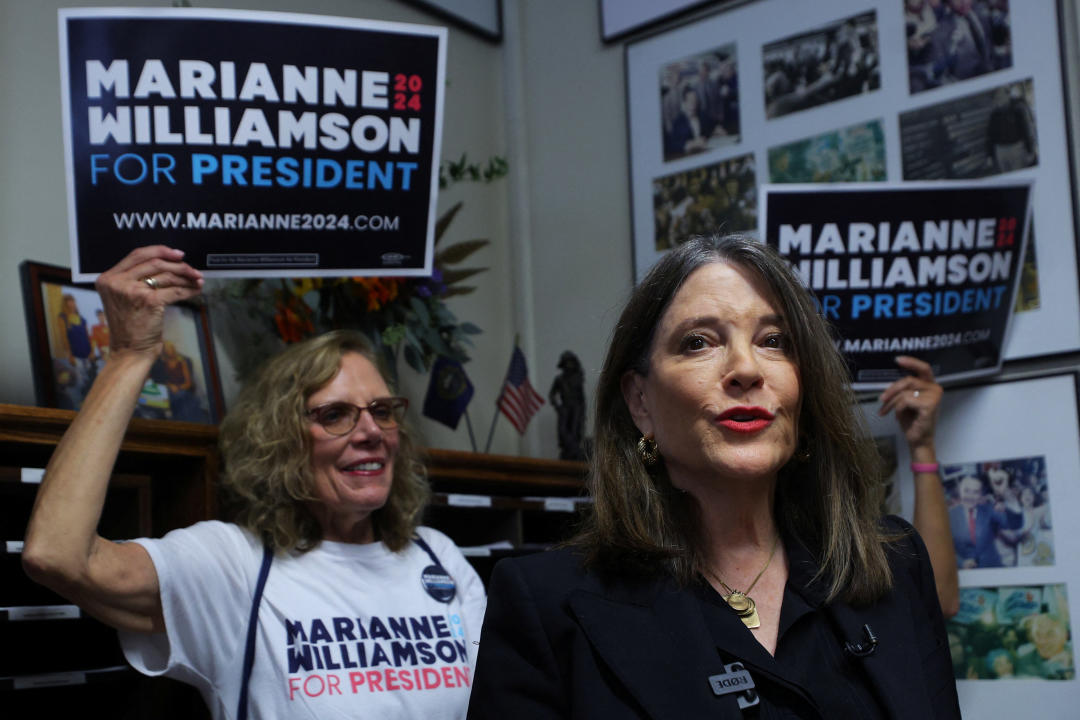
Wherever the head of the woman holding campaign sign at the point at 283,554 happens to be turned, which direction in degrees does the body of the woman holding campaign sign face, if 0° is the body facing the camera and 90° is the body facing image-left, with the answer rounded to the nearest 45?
approximately 315°

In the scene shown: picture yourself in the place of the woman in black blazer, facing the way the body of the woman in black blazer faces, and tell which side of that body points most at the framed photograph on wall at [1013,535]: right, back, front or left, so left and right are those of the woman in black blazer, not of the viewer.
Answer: left

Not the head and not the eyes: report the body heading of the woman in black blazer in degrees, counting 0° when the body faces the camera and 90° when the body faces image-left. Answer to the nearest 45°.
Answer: approximately 315°

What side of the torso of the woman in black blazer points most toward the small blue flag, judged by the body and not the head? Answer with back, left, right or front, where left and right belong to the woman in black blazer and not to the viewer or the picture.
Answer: back

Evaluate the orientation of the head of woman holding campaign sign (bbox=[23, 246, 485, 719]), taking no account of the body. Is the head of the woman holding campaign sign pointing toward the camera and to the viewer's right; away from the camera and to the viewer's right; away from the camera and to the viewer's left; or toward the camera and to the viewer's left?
toward the camera and to the viewer's right

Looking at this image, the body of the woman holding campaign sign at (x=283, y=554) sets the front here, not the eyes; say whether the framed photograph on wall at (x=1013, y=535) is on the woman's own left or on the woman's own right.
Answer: on the woman's own left
